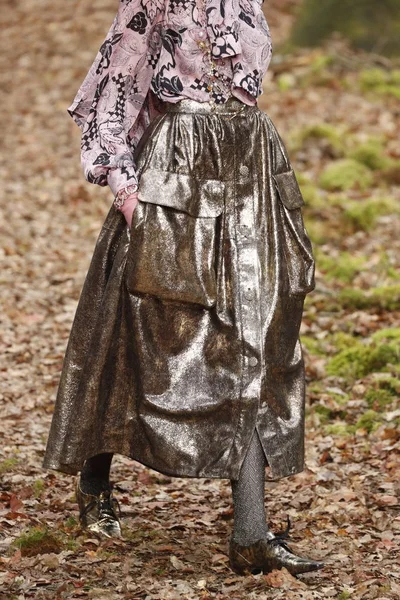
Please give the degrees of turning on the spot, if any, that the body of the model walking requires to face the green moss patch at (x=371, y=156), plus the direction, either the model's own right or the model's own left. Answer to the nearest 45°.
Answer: approximately 135° to the model's own left

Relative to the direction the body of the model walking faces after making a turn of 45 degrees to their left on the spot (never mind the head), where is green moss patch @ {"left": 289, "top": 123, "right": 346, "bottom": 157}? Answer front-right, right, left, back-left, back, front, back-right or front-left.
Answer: left

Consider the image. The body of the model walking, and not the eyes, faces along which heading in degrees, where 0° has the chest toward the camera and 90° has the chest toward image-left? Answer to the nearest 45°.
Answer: approximately 315°

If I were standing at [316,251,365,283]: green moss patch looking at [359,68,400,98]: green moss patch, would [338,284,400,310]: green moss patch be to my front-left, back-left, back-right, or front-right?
back-right

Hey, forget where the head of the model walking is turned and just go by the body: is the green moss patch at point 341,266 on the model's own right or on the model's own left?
on the model's own left

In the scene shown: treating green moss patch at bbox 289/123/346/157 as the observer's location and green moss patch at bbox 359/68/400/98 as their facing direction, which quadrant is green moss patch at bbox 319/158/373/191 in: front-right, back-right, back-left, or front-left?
back-right

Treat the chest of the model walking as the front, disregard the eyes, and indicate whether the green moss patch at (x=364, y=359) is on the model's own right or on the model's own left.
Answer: on the model's own left

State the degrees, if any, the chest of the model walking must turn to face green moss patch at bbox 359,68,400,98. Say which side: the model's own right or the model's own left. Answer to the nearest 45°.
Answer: approximately 135° to the model's own left

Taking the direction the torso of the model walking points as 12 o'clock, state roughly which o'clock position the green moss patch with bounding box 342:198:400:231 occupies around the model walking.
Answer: The green moss patch is roughly at 8 o'clock from the model walking.

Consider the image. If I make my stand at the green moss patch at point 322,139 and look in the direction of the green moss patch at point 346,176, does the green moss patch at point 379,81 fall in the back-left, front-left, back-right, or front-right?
back-left

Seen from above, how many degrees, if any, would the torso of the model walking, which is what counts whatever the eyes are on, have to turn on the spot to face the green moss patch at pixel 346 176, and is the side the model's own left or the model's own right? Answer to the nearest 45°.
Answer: approximately 135° to the model's own left
